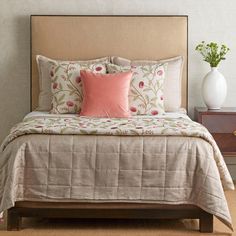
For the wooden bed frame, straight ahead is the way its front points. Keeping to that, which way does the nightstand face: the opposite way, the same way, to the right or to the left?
the same way

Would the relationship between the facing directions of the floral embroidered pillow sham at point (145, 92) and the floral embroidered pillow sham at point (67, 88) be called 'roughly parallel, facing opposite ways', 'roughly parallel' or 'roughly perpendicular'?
roughly parallel

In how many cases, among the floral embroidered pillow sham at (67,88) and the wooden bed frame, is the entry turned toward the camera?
2

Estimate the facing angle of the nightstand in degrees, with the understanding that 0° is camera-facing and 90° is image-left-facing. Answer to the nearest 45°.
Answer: approximately 0°

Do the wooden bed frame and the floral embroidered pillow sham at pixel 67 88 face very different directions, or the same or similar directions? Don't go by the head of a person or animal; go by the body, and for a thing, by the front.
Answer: same or similar directions

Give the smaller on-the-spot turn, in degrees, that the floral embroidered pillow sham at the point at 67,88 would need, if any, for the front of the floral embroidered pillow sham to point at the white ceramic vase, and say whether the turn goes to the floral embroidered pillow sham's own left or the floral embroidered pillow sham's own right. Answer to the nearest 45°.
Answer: approximately 90° to the floral embroidered pillow sham's own left

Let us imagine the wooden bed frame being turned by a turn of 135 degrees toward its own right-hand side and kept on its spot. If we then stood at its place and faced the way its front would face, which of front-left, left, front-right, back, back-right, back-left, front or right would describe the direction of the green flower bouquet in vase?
back-right

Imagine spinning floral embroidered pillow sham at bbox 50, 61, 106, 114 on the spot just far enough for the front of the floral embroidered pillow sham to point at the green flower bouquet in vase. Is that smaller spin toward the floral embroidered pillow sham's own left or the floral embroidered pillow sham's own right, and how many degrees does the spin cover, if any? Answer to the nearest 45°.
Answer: approximately 90° to the floral embroidered pillow sham's own left

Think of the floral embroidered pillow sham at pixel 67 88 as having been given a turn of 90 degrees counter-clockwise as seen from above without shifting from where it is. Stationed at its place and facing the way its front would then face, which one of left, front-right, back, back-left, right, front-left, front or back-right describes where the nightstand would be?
front

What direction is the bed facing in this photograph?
toward the camera
